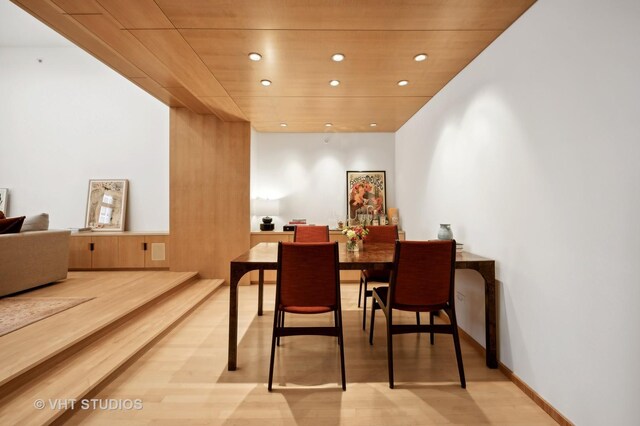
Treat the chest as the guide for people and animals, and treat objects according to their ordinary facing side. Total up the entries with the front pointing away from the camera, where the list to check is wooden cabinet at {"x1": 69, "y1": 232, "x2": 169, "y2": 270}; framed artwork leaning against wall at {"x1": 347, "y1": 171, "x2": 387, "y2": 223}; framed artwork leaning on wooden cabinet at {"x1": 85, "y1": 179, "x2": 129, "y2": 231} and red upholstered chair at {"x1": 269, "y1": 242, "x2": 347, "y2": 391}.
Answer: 1

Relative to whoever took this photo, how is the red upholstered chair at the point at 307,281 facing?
facing away from the viewer

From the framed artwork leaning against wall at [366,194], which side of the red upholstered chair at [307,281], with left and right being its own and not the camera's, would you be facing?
front

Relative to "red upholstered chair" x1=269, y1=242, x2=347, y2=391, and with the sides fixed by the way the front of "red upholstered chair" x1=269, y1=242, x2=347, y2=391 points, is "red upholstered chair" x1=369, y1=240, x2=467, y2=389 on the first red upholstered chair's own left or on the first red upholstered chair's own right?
on the first red upholstered chair's own right

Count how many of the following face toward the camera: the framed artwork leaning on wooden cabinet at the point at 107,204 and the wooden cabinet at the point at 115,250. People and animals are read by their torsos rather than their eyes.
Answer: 2

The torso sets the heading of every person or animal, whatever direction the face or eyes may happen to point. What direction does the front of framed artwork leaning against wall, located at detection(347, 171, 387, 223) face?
toward the camera

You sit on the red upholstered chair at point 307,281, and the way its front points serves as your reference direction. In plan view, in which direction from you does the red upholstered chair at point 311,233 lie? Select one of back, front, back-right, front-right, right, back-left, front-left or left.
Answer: front

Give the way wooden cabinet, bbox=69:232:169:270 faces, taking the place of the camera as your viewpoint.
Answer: facing the viewer

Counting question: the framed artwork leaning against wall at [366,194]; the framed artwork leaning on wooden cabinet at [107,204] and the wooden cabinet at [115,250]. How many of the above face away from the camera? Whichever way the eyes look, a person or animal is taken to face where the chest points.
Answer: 0

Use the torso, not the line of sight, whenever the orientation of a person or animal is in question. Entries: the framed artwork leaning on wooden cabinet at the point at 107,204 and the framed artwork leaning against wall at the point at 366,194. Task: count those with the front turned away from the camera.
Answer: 0

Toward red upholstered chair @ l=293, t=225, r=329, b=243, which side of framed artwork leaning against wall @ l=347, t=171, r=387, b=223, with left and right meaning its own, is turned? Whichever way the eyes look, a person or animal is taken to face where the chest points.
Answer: front

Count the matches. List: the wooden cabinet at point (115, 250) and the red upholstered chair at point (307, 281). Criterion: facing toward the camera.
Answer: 1

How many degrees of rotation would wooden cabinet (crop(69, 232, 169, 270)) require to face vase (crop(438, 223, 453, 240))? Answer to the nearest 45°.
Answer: approximately 45° to its left
